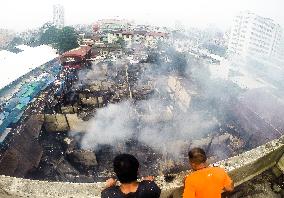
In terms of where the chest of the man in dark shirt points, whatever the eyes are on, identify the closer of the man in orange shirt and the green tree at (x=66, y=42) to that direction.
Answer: the green tree

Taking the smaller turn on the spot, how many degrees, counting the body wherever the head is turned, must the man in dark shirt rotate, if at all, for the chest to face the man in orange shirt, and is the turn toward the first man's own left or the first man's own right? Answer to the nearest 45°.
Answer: approximately 45° to the first man's own right

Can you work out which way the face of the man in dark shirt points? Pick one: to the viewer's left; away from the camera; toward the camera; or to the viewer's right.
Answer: away from the camera

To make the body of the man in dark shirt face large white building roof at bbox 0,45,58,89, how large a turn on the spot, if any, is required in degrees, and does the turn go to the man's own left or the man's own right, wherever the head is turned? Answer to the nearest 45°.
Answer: approximately 45° to the man's own left

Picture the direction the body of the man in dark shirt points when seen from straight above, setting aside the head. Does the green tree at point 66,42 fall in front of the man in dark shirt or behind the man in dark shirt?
in front

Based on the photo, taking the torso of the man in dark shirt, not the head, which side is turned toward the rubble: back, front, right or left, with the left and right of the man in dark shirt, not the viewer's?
front

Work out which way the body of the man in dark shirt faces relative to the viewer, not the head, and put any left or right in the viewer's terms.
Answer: facing away from the viewer
